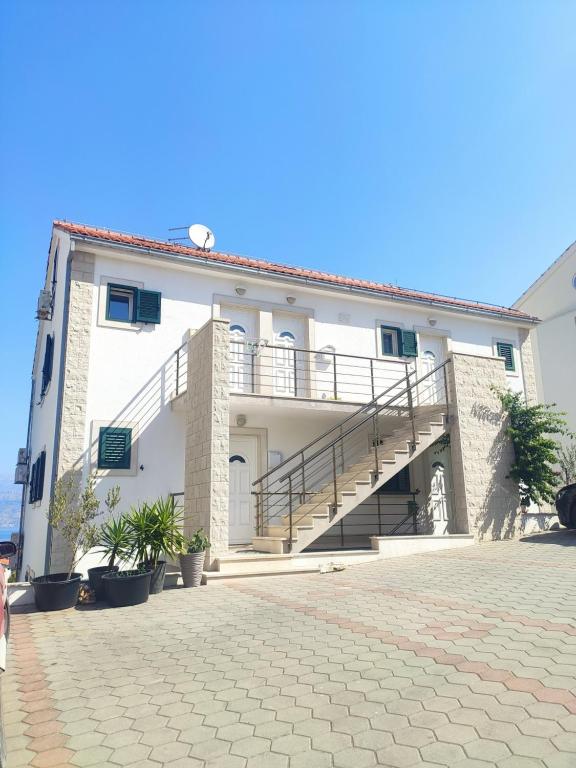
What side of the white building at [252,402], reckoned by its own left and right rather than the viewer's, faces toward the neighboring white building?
left

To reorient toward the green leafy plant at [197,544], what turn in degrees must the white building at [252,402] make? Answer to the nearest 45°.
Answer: approximately 45° to its right

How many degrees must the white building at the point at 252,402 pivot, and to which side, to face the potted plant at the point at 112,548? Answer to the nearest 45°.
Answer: approximately 90° to its right

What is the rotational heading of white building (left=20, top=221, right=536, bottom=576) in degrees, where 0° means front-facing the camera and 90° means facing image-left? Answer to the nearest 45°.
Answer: approximately 315°

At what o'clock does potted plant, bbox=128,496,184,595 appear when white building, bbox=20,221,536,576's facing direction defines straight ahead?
The potted plant is roughly at 2 o'clock from the white building.

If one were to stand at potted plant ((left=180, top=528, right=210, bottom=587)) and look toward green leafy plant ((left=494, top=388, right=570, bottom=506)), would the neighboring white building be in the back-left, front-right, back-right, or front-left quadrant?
front-left

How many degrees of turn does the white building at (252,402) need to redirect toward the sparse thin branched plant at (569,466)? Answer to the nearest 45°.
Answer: approximately 90° to its left

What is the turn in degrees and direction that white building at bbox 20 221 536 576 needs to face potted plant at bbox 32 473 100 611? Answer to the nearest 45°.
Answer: approximately 90° to its right

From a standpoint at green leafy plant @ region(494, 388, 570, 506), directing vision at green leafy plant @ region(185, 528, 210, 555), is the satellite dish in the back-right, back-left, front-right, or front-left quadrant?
front-right
